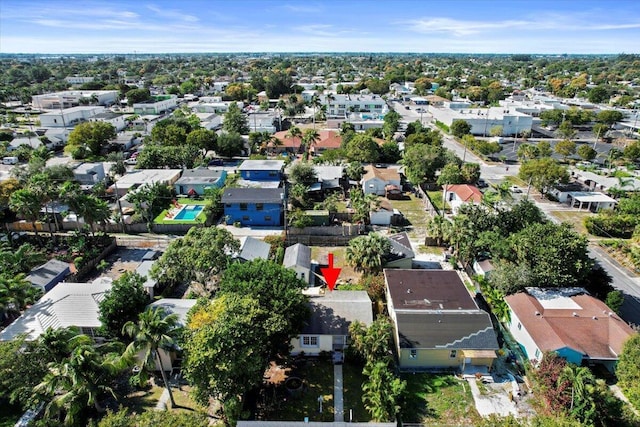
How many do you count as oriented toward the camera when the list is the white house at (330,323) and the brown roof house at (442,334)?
2

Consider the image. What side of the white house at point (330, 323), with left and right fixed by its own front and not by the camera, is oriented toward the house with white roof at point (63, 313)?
right

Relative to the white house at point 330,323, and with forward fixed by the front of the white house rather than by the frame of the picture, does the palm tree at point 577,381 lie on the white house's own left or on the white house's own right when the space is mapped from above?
on the white house's own left

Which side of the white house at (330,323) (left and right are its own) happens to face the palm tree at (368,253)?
back

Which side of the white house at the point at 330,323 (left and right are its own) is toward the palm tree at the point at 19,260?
right

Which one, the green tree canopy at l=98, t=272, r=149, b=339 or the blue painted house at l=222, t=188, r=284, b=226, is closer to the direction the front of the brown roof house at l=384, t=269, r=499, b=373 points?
the green tree canopy

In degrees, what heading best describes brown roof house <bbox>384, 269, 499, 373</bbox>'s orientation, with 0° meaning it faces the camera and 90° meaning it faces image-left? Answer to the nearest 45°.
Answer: approximately 0°

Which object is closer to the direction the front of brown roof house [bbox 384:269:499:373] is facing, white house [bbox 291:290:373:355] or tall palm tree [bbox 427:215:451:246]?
the white house

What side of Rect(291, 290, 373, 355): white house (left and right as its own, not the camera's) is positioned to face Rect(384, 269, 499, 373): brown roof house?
left

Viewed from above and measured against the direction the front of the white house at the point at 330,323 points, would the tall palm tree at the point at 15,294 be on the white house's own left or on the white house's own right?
on the white house's own right

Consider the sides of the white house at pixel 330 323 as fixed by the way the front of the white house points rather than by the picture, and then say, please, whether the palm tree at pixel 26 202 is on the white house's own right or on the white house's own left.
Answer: on the white house's own right

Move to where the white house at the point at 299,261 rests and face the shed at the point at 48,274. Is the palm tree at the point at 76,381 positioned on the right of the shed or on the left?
left

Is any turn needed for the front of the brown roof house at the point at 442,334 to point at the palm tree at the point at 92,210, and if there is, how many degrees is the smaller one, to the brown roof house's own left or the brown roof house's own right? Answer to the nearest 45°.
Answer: approximately 90° to the brown roof house's own right
